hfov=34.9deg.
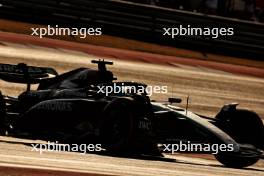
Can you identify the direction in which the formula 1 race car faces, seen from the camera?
facing the viewer and to the right of the viewer
